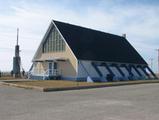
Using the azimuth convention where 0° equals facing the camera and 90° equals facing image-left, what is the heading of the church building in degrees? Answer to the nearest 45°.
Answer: approximately 45°
